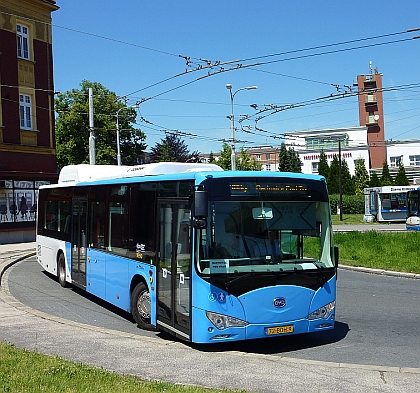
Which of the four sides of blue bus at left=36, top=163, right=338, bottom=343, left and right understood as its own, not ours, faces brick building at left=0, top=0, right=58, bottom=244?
back

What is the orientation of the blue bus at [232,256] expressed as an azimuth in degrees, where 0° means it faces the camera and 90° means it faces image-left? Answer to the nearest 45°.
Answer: approximately 315°
